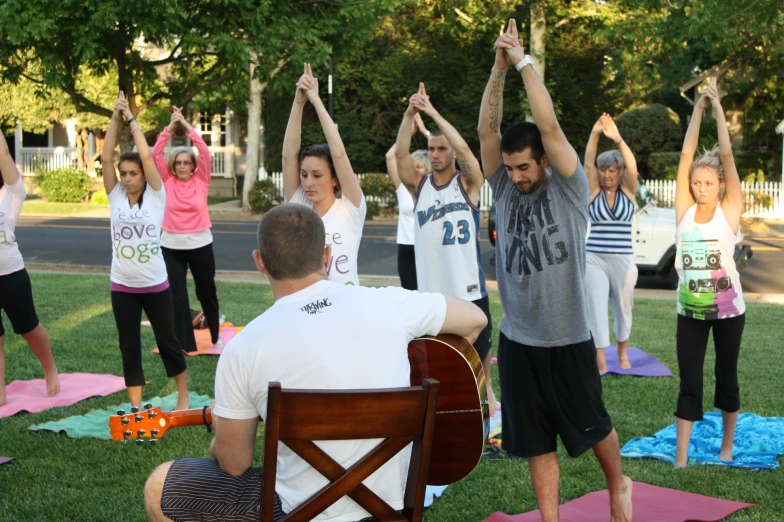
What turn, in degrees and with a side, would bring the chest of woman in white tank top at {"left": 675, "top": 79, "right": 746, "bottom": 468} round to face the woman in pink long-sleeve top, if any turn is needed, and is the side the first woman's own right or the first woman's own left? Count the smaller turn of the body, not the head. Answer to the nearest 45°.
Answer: approximately 90° to the first woman's own right

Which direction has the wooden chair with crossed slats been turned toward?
away from the camera

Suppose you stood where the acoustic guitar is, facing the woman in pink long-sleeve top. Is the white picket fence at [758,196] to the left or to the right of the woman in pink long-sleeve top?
right

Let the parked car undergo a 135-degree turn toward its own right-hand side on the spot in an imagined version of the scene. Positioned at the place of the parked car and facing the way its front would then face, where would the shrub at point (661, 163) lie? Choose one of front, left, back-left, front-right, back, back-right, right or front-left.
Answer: back-right

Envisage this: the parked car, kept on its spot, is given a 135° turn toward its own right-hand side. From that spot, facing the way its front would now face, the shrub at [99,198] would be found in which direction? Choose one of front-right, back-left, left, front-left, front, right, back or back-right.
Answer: right

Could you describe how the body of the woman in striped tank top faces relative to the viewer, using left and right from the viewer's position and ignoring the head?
facing the viewer

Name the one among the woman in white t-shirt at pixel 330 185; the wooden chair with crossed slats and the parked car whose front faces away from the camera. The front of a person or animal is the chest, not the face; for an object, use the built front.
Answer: the wooden chair with crossed slats

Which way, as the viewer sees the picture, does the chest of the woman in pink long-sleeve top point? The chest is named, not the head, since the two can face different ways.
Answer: toward the camera

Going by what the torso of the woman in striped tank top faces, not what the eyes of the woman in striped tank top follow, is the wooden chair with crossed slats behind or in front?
in front

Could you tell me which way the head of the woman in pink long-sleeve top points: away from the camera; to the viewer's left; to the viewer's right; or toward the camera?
toward the camera

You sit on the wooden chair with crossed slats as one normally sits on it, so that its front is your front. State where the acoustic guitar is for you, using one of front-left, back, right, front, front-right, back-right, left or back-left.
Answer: front-right

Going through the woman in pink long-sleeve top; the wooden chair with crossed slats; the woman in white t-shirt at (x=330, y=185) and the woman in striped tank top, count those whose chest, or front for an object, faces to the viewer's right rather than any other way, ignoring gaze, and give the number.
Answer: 0

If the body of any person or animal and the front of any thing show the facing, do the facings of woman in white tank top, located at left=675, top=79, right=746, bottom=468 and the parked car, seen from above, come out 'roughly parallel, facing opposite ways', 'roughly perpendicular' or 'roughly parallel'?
roughly perpendicular

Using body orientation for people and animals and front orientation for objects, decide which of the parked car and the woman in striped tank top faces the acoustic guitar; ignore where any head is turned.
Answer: the woman in striped tank top

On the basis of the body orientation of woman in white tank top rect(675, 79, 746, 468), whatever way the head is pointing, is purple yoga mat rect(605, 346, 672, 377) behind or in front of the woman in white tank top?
behind

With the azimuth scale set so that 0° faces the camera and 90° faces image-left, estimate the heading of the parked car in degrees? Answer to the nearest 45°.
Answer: approximately 270°

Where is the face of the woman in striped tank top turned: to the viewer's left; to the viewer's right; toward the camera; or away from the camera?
toward the camera

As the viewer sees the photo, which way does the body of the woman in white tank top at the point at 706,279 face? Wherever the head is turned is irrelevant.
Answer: toward the camera
